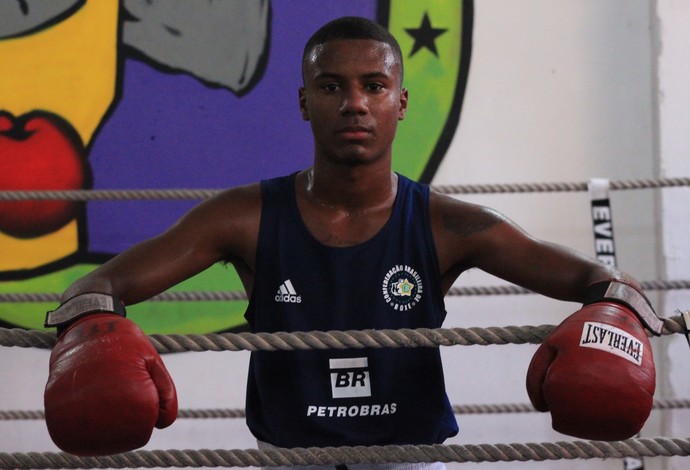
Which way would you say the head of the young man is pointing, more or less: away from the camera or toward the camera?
toward the camera

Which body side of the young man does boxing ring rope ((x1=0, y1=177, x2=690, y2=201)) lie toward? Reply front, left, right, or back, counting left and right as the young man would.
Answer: back

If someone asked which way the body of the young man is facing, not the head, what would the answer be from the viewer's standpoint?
toward the camera
